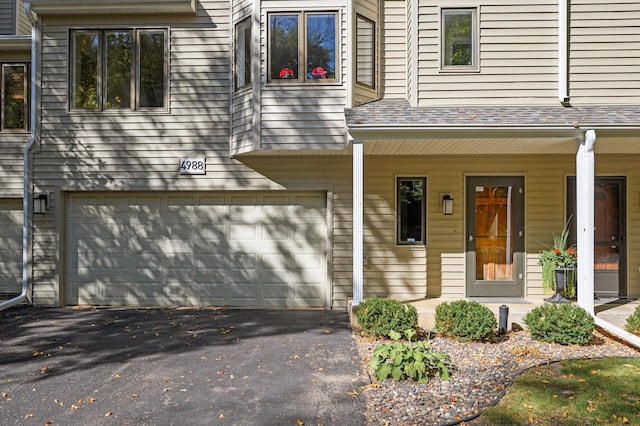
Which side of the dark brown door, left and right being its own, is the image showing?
front

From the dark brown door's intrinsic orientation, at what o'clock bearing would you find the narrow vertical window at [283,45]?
The narrow vertical window is roughly at 2 o'clock from the dark brown door.

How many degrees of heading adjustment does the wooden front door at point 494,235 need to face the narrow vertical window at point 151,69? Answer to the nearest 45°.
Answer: approximately 90° to its right

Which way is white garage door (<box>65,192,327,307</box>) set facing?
toward the camera

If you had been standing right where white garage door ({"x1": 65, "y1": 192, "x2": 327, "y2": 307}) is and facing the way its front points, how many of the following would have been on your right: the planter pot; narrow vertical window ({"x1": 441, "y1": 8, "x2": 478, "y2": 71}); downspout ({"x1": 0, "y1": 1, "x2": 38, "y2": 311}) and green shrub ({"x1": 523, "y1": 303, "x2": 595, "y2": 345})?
1

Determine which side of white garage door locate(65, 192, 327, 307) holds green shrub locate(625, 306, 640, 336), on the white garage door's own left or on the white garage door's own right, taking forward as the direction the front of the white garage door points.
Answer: on the white garage door's own left

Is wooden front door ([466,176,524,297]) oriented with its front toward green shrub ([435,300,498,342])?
yes

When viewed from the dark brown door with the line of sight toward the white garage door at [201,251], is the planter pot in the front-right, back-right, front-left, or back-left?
front-left

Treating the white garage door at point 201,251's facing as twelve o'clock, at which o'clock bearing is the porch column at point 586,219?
The porch column is roughly at 10 o'clock from the white garage door.

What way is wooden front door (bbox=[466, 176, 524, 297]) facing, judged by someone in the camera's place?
facing the viewer

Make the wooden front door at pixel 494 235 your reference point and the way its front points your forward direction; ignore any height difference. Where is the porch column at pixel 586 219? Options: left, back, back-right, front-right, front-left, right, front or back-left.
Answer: front-left
